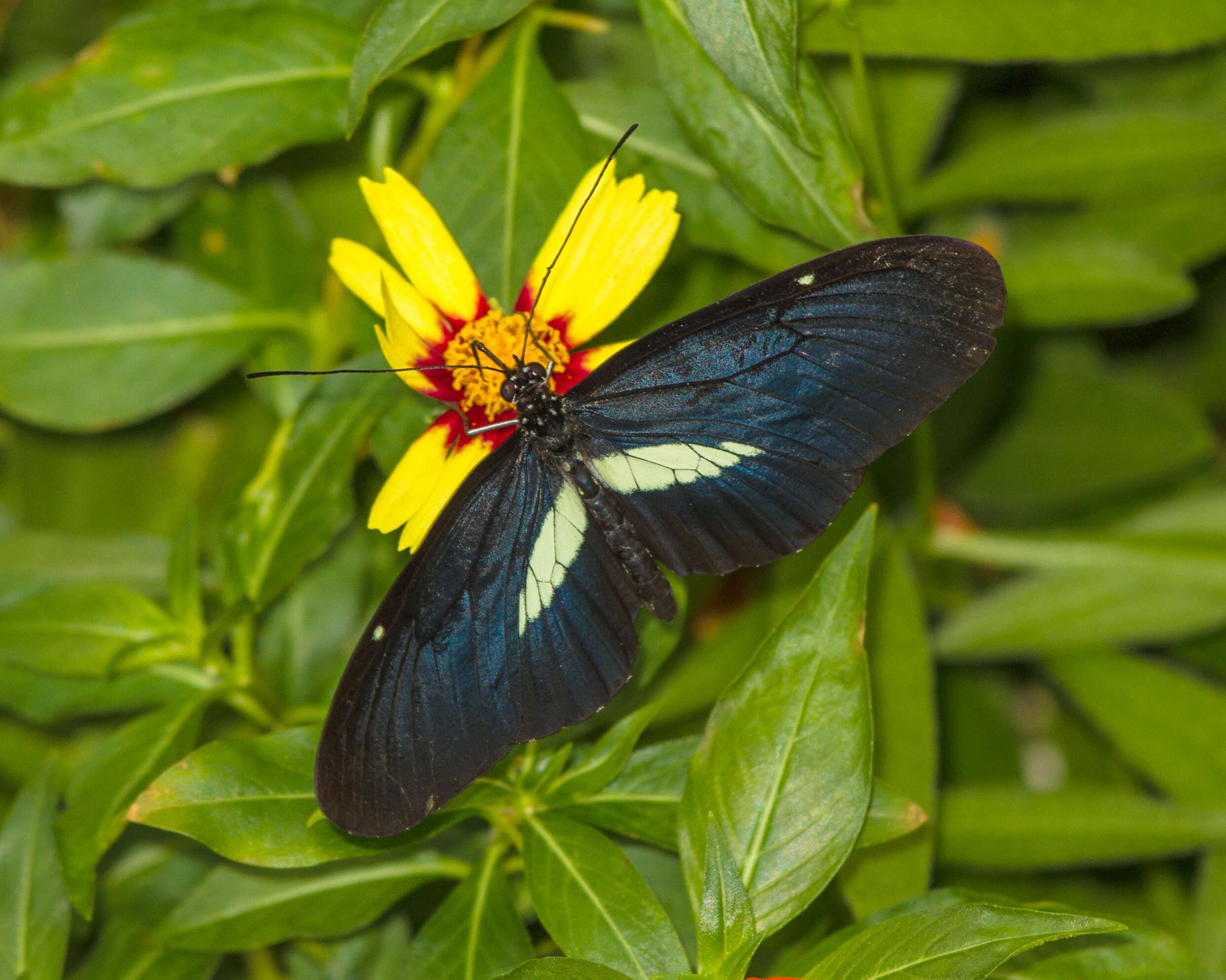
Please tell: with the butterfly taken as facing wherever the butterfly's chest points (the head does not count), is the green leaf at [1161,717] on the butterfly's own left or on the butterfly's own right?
on the butterfly's own right

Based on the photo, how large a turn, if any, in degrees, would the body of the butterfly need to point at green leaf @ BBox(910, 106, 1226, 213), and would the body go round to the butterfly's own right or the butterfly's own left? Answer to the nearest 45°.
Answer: approximately 90° to the butterfly's own right

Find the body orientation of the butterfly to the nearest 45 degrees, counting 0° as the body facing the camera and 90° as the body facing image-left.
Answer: approximately 135°
